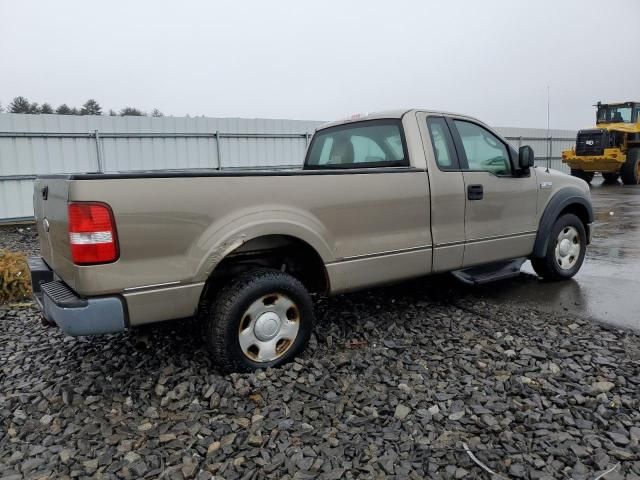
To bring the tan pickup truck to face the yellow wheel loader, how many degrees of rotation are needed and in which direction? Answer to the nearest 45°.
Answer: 0° — it already faces it

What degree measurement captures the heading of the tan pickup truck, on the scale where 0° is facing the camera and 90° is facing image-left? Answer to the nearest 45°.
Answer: approximately 225°
